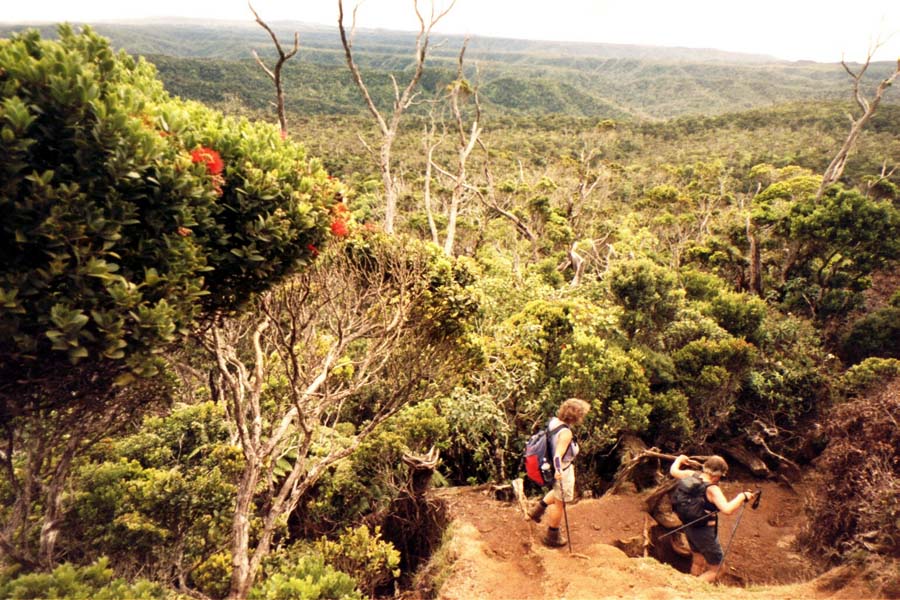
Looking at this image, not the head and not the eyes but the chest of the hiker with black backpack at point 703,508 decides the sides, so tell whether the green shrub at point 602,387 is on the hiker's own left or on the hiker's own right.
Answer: on the hiker's own left

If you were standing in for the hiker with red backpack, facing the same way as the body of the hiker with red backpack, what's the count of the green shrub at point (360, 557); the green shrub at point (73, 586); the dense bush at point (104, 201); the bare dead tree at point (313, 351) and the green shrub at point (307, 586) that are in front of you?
0

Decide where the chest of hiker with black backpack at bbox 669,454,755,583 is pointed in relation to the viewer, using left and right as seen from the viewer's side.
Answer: facing away from the viewer and to the right of the viewer

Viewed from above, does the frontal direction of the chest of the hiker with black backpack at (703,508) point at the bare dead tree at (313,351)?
no

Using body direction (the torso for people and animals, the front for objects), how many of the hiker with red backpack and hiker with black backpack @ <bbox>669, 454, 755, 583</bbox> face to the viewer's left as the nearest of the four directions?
0

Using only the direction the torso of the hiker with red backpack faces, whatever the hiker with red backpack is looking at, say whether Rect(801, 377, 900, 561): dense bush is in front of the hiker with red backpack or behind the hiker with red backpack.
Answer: in front

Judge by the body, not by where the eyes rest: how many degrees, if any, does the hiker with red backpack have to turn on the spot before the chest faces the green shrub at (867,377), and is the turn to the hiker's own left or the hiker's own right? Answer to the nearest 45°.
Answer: approximately 45° to the hiker's own left

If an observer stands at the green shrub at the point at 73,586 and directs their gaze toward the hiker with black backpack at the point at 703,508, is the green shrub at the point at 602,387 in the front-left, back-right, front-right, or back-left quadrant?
front-left

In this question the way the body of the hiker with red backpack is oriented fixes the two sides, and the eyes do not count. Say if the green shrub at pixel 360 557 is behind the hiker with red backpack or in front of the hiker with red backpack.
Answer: behind

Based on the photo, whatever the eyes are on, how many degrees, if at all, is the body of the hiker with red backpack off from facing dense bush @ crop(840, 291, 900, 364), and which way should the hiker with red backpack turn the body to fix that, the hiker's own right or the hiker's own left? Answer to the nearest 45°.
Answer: approximately 45° to the hiker's own left

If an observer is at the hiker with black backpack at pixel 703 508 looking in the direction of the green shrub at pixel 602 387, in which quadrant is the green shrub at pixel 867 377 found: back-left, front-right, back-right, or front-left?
front-right
